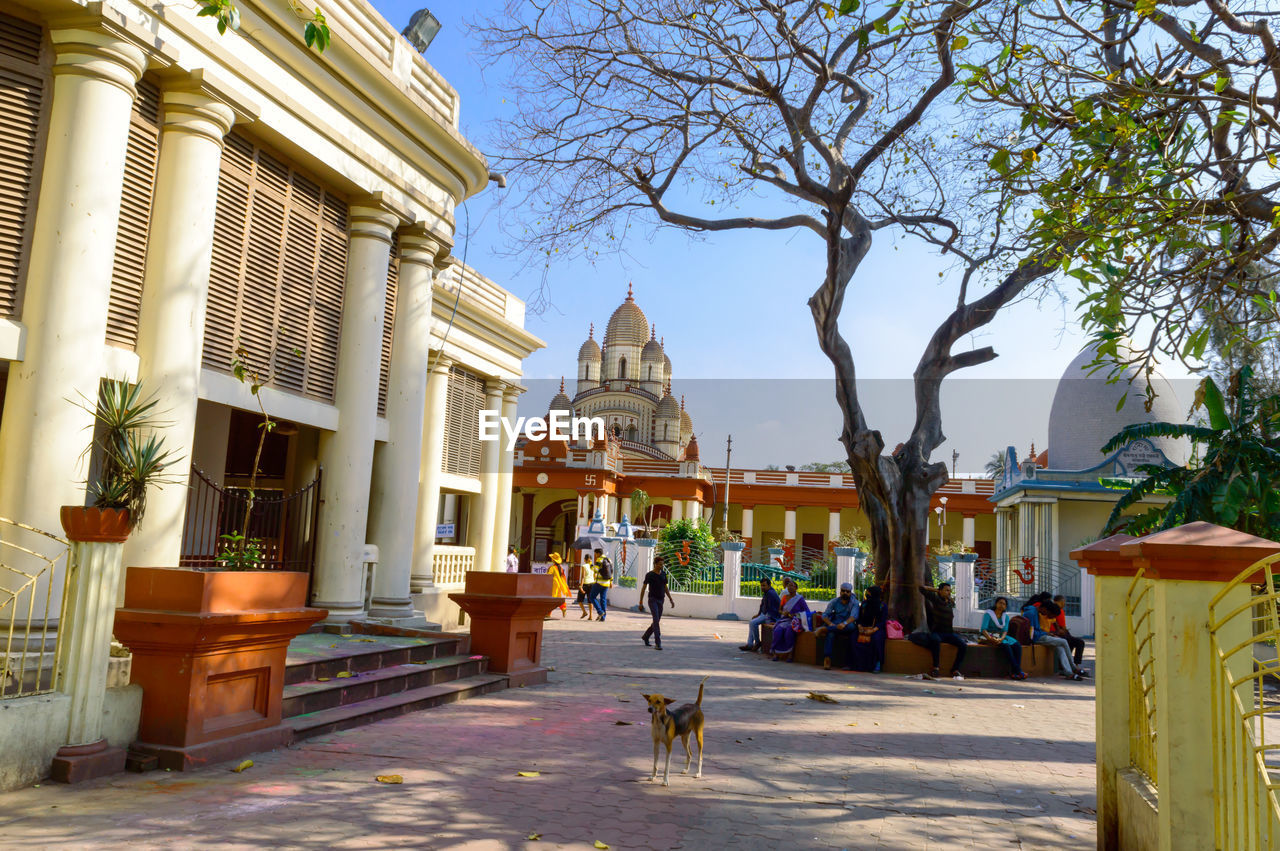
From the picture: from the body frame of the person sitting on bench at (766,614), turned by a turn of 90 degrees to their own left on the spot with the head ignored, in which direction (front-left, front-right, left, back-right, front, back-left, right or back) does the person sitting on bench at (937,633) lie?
front

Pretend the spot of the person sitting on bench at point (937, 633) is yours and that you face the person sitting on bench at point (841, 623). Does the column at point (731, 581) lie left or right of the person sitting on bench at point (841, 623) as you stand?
right

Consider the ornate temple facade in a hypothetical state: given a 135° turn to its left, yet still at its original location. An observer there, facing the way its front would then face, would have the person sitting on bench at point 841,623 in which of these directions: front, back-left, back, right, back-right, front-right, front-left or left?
back-right

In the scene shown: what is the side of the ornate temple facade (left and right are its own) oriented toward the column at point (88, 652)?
front

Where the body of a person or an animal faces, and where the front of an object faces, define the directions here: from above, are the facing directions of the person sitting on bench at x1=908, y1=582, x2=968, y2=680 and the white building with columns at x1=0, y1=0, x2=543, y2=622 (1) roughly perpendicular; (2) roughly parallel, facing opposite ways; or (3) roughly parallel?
roughly perpendicular

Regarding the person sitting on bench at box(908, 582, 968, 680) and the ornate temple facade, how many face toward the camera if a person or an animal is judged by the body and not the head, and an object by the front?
2

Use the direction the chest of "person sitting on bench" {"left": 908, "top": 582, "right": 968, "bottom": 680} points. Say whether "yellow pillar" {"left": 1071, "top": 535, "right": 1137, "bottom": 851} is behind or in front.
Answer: in front

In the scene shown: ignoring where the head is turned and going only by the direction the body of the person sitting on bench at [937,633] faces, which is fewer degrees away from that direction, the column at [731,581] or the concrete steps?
the concrete steps

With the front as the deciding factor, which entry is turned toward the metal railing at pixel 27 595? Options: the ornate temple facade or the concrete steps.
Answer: the ornate temple facade

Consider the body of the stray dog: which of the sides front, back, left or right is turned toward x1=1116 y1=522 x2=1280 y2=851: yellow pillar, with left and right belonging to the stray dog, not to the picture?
left

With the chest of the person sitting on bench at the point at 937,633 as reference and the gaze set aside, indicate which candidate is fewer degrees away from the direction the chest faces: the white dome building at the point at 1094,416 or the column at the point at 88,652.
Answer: the column

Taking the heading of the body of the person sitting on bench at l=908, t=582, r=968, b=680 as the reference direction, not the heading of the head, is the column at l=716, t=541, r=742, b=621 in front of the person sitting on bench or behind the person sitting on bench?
behind

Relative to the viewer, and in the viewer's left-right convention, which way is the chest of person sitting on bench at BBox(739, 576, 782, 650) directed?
facing the viewer and to the left of the viewer

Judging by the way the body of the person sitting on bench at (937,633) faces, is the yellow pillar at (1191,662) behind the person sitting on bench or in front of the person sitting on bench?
in front
